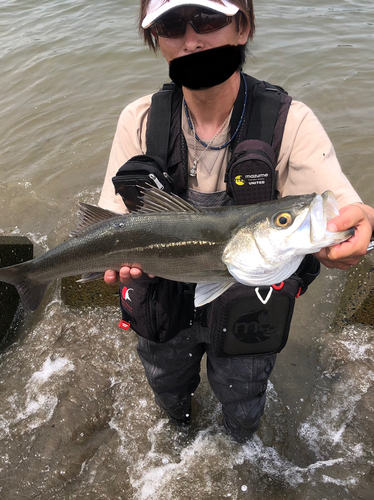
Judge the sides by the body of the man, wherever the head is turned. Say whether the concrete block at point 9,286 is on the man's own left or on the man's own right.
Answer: on the man's own right

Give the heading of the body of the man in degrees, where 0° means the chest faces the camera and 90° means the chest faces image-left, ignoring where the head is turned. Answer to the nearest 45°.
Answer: approximately 0°
